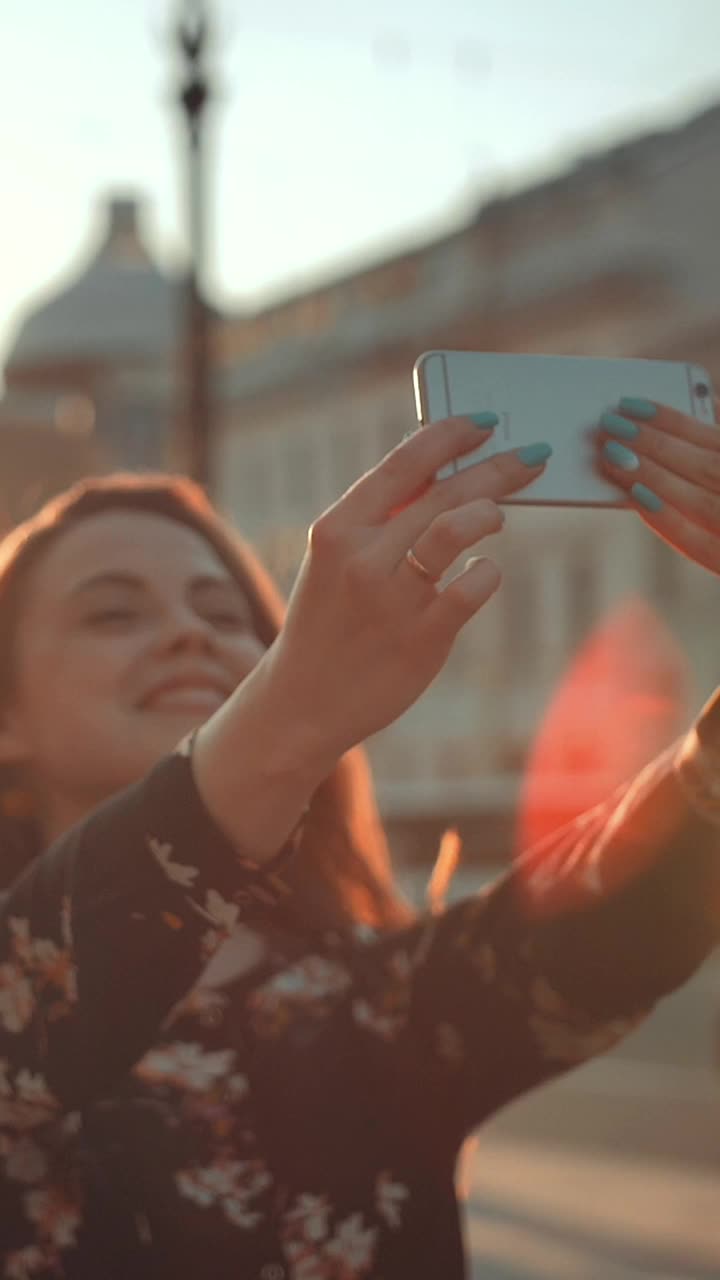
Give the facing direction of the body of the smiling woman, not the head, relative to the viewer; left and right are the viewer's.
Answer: facing the viewer and to the right of the viewer

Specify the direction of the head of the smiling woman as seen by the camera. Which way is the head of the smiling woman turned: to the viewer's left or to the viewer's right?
to the viewer's right

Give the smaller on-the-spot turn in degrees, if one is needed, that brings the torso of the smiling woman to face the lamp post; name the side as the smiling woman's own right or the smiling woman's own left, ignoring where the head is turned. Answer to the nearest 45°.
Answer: approximately 135° to the smiling woman's own left
